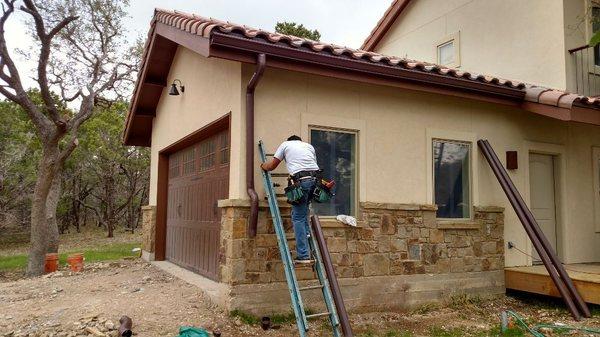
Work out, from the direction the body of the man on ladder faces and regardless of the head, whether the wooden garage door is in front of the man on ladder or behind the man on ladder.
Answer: in front

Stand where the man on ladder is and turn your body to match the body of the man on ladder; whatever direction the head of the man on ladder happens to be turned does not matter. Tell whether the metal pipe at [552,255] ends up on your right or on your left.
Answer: on your right

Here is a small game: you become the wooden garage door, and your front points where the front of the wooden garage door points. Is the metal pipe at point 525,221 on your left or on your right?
on your left

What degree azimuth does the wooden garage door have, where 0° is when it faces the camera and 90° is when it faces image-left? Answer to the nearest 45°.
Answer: approximately 45°

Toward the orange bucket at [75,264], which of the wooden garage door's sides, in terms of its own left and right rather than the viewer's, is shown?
right

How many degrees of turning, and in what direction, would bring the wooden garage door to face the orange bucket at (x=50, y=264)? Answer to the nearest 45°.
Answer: approximately 90° to its right

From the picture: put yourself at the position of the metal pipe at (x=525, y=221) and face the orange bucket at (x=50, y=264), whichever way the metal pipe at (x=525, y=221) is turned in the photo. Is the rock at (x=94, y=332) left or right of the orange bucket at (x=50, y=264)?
left

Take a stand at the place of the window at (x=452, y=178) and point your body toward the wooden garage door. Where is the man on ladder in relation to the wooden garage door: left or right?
left

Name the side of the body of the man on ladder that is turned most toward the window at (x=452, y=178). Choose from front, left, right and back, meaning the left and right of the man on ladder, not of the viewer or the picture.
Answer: right

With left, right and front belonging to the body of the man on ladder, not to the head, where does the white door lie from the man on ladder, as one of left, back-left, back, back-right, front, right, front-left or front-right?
right

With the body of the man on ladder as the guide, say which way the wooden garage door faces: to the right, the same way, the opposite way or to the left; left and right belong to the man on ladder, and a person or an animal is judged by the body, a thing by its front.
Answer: to the left

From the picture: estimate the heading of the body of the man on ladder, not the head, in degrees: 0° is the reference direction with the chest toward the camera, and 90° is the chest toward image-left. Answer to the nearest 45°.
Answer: approximately 135°

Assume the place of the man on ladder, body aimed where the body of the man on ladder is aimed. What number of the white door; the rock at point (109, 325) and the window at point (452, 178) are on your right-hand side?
2
